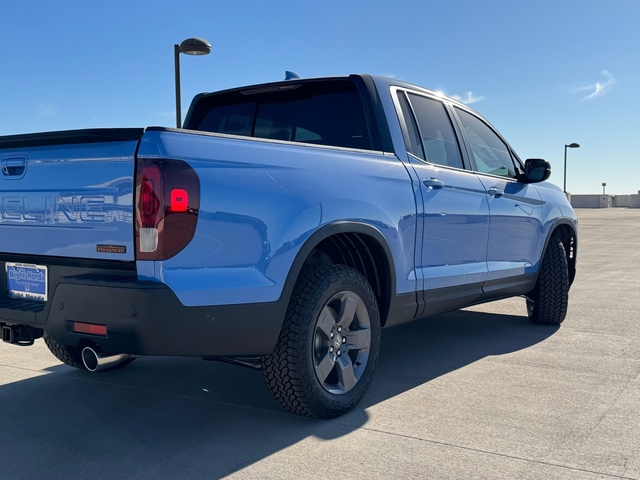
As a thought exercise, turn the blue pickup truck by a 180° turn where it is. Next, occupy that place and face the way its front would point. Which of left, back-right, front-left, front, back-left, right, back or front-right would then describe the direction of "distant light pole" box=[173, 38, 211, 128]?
back-right

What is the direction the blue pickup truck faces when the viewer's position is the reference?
facing away from the viewer and to the right of the viewer
